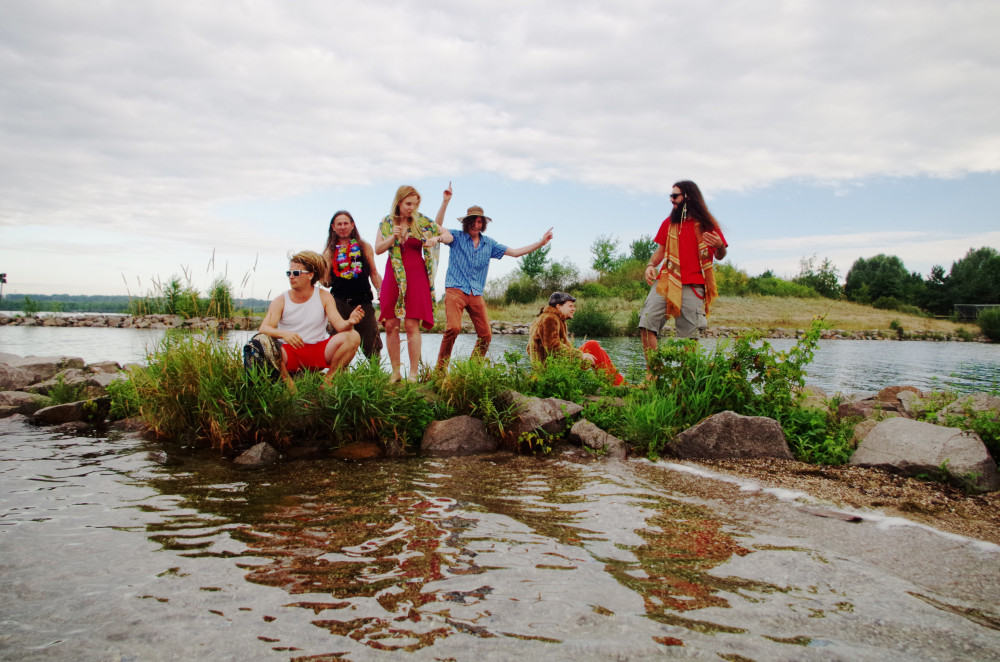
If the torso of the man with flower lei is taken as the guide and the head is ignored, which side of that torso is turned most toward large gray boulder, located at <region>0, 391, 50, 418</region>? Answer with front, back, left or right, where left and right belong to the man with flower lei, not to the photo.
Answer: right

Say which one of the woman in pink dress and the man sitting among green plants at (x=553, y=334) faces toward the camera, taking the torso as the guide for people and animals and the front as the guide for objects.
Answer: the woman in pink dress

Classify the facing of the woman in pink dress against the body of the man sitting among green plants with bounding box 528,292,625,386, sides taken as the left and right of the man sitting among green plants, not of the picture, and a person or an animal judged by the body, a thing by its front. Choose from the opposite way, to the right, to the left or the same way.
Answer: to the right

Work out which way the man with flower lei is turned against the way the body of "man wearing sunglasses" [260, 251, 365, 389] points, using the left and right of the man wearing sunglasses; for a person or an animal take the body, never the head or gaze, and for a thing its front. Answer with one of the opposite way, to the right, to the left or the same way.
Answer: the same way

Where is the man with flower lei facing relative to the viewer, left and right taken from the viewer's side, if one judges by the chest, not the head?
facing the viewer

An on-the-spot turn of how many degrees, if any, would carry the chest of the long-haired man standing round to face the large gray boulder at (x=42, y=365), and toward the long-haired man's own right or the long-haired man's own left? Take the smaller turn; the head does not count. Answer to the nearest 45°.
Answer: approximately 45° to the long-haired man's own right

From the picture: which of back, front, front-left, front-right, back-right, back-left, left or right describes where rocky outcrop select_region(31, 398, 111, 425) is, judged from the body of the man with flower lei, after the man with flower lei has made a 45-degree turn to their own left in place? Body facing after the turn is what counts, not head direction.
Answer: back-right

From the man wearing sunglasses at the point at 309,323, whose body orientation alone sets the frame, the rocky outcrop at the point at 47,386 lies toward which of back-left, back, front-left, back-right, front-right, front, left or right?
back-right

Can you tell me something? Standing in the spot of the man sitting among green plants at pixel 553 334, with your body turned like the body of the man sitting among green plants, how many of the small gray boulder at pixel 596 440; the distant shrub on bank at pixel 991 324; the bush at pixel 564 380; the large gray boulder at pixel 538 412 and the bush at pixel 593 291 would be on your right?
3

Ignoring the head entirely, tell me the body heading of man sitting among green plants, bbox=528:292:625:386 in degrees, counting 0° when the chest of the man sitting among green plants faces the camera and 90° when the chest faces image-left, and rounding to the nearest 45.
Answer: approximately 270°

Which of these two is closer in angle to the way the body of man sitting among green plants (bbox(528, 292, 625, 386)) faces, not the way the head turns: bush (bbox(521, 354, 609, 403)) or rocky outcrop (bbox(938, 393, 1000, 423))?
the rocky outcrop

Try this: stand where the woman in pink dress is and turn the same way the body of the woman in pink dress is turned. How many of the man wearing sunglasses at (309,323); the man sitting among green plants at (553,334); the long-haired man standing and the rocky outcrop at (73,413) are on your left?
2

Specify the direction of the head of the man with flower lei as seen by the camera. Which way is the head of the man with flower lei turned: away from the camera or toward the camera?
toward the camera

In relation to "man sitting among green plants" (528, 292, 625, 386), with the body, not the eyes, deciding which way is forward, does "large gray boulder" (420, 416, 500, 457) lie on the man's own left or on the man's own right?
on the man's own right

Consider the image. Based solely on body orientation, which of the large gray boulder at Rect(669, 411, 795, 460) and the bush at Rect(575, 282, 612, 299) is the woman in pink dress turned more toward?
the large gray boulder

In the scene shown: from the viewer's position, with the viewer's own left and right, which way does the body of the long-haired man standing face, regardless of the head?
facing the viewer and to the left of the viewer

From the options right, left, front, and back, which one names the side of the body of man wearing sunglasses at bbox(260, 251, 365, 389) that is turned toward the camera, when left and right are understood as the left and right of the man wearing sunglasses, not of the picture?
front

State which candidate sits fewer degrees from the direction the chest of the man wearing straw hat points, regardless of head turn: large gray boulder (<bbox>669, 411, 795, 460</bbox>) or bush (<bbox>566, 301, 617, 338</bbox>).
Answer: the large gray boulder
